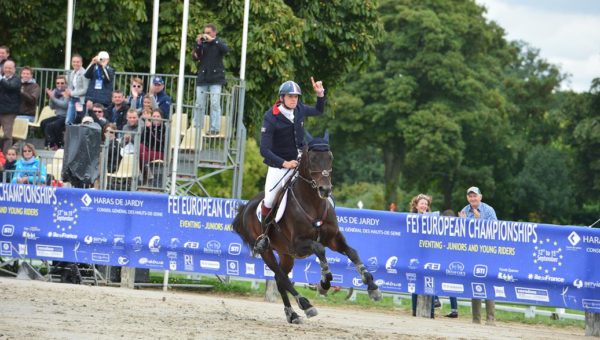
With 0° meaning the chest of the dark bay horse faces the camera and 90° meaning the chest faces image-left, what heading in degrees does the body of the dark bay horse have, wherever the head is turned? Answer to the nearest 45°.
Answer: approximately 315°

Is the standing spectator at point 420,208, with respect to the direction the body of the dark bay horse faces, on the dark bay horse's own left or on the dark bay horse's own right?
on the dark bay horse's own left

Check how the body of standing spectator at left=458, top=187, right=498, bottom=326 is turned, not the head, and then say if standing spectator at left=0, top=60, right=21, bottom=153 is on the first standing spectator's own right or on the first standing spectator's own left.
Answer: on the first standing spectator's own right

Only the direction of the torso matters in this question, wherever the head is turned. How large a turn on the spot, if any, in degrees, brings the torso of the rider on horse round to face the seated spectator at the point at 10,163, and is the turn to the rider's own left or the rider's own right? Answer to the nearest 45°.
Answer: approximately 180°

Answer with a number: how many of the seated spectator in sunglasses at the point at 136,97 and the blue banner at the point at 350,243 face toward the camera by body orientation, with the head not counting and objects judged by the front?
2

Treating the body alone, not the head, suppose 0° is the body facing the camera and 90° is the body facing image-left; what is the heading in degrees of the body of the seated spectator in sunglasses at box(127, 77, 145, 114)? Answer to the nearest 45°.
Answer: approximately 0°

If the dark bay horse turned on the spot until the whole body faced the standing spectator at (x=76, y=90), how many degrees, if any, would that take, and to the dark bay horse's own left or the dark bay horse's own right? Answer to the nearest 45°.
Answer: approximately 180°

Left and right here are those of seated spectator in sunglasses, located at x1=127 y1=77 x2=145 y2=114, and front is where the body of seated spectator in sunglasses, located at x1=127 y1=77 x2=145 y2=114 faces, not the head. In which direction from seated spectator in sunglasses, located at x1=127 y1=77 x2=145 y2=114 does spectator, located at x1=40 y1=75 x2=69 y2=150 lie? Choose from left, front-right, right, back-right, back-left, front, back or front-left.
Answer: back-right

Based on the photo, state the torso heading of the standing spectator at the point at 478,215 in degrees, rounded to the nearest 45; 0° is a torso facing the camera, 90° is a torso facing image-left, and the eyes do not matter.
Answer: approximately 0°

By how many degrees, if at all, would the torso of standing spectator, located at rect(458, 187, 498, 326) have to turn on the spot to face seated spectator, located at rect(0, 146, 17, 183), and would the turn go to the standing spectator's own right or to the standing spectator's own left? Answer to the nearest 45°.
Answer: approximately 90° to the standing spectator's own right

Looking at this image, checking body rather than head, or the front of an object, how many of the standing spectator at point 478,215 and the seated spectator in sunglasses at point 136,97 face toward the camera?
2

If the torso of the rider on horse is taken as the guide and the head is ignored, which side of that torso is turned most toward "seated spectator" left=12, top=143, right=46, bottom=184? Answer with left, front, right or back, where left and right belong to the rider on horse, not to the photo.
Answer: back
